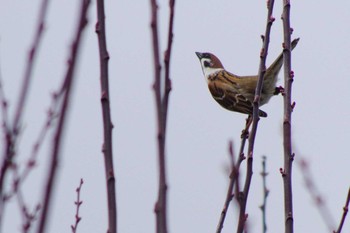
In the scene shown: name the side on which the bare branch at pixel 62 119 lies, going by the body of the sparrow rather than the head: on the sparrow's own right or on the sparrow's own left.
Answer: on the sparrow's own left

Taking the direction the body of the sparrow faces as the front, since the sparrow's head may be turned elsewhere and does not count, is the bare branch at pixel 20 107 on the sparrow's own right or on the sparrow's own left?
on the sparrow's own left

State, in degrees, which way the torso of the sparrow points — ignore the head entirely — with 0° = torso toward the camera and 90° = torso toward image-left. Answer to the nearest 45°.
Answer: approximately 90°

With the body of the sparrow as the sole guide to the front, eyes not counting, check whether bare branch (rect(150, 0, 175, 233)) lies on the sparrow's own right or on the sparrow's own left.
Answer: on the sparrow's own left
